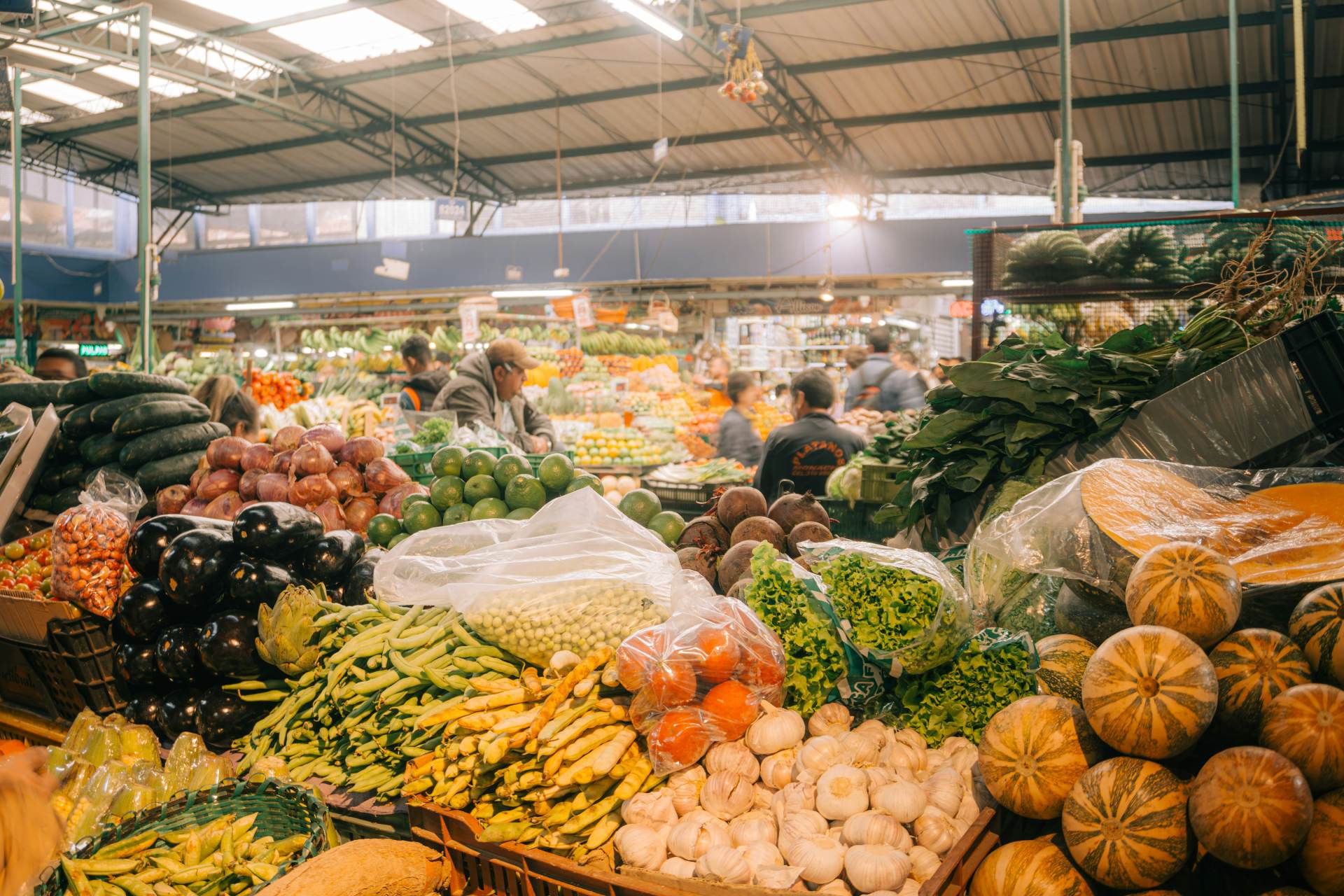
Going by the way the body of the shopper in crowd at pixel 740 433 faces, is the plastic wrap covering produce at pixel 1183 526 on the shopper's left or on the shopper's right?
on the shopper's right

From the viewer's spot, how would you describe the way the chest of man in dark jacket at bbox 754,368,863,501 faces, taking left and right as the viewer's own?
facing away from the viewer

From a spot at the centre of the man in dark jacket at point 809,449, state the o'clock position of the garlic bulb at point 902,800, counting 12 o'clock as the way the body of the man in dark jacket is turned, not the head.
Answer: The garlic bulb is roughly at 6 o'clock from the man in dark jacket.

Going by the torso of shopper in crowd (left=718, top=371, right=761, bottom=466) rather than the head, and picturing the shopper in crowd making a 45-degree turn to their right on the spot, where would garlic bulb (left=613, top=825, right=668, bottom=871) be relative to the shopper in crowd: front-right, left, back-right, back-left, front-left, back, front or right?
front-right

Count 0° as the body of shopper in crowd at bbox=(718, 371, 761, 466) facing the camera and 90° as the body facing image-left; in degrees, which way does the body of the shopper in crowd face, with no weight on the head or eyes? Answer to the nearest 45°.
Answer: approximately 270°

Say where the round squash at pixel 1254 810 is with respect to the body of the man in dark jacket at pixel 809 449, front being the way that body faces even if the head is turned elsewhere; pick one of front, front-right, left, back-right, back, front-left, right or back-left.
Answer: back

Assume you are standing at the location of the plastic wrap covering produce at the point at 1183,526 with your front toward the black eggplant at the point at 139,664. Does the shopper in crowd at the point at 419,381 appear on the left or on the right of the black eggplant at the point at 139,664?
right

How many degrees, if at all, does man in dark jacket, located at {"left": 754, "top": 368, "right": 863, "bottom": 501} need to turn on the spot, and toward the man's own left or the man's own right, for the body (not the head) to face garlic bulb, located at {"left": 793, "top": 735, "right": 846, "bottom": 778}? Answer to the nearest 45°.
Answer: approximately 180°

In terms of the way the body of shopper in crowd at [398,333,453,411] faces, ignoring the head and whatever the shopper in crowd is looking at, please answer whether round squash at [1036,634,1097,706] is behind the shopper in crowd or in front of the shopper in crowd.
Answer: behind

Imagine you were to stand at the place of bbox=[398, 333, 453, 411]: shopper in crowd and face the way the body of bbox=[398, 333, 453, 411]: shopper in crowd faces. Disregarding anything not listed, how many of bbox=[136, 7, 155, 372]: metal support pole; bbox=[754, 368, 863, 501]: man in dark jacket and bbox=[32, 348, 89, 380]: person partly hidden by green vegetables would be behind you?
1
